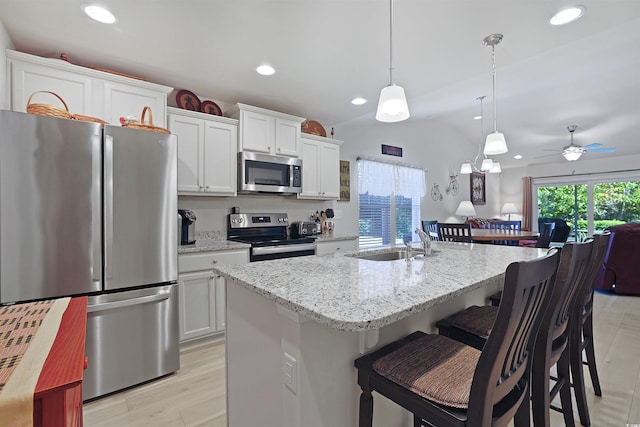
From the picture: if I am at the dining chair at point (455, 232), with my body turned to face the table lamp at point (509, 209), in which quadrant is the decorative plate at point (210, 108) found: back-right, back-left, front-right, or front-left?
back-left

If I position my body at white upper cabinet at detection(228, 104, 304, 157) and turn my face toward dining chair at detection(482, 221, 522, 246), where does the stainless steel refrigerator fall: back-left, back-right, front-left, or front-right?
back-right

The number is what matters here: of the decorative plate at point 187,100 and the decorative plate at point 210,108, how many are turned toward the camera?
2

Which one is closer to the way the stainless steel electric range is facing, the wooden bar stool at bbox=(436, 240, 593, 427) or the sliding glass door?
the wooden bar stool

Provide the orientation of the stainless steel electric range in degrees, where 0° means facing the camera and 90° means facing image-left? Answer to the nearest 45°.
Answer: approximately 315°

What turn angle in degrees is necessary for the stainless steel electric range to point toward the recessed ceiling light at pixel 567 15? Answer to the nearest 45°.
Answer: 0° — it already faces it

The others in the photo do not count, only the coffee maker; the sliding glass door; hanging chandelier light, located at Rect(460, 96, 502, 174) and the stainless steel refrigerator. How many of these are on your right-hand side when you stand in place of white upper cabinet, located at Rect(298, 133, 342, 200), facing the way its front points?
2
